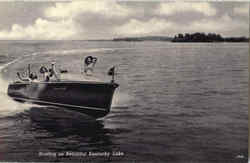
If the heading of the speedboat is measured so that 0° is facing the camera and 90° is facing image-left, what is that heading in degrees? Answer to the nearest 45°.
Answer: approximately 315°
